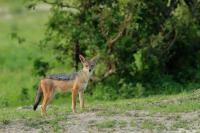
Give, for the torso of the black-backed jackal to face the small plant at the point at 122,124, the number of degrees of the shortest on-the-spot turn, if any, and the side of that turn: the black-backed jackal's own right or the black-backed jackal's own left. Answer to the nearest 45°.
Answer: approximately 45° to the black-backed jackal's own right

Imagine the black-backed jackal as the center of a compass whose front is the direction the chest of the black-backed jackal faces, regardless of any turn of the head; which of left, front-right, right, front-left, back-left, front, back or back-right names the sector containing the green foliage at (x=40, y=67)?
left

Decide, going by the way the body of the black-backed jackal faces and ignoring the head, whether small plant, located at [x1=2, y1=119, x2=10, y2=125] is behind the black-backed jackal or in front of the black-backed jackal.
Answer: behind

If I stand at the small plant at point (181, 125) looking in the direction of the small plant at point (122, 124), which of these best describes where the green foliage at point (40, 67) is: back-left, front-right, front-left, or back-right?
front-right

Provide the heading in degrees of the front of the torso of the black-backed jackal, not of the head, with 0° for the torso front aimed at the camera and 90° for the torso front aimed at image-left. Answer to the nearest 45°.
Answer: approximately 270°

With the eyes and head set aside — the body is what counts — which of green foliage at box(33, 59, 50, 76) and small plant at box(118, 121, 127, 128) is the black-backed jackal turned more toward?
the small plant

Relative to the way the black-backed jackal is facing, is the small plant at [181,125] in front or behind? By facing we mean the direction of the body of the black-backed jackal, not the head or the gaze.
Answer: in front
